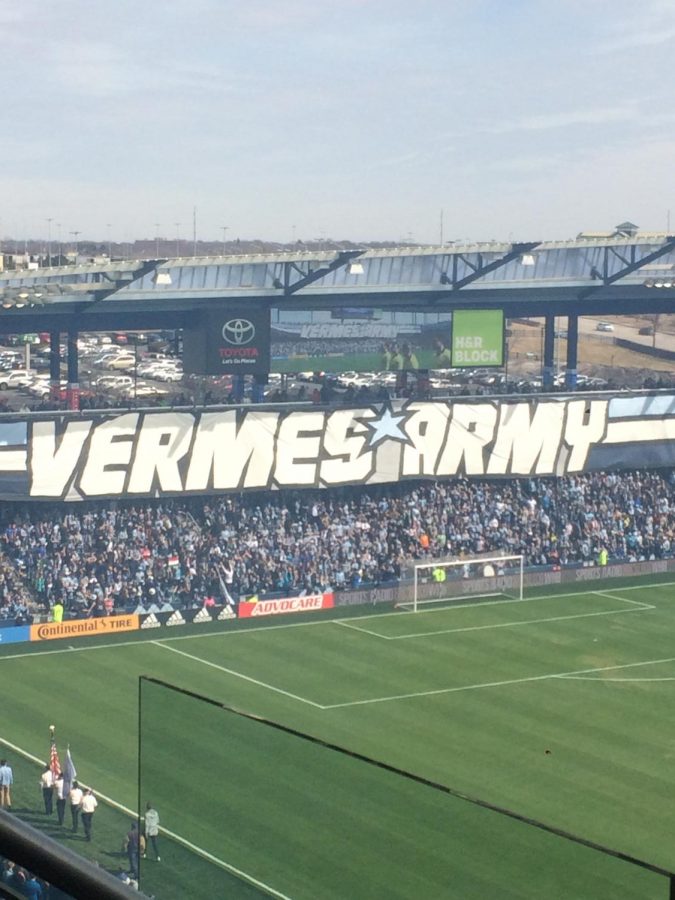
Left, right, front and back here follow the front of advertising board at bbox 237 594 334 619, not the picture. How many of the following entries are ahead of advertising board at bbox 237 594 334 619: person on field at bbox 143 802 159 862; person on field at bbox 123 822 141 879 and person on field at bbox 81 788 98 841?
3

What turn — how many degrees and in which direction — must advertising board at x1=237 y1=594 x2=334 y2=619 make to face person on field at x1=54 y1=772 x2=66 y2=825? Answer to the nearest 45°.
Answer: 0° — it already faces them

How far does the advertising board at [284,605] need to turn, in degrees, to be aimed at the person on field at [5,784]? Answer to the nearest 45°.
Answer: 0° — it already faces them

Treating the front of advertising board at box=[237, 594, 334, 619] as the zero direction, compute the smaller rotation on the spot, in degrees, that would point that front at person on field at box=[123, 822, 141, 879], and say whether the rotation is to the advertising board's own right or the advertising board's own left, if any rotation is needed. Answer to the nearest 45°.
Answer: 0° — it already faces them

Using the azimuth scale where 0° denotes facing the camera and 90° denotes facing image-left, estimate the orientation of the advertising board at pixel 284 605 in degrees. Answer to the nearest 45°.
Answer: approximately 0°

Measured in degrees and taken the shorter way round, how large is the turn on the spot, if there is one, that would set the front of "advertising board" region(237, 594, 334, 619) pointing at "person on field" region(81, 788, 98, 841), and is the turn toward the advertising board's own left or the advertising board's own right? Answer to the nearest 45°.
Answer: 0° — it already faces them

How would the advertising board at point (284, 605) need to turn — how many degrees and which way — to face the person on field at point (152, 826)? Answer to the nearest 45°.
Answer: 0° — it already faces them
